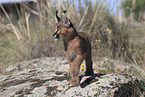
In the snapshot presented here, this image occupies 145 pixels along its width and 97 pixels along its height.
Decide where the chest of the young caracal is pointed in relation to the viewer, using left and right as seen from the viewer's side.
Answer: facing the viewer and to the left of the viewer
